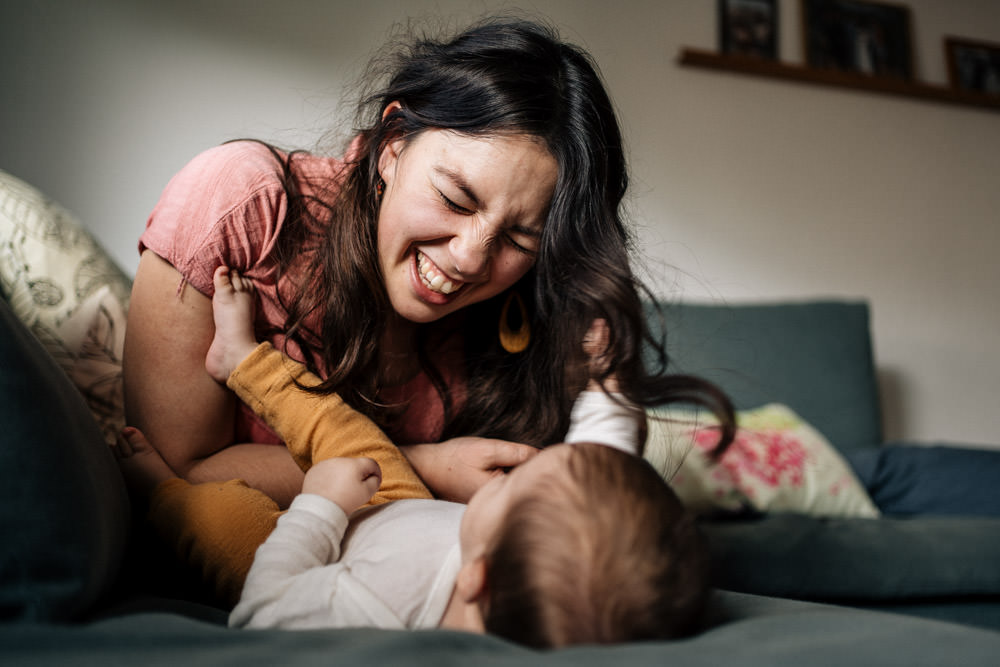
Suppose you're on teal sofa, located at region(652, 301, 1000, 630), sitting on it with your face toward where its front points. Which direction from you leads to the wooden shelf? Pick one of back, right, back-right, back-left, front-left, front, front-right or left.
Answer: back

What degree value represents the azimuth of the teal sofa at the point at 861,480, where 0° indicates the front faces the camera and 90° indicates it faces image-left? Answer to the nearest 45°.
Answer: approximately 0°

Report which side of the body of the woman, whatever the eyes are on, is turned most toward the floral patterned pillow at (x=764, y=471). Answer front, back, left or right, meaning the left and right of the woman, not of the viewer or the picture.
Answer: left

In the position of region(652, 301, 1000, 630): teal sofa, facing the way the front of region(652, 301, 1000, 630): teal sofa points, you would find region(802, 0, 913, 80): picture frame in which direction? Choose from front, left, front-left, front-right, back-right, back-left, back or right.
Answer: back
